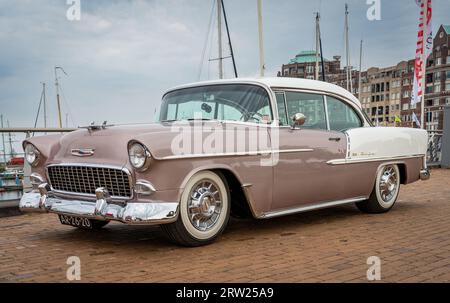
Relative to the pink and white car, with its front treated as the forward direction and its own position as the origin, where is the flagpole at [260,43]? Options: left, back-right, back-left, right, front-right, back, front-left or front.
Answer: back-right

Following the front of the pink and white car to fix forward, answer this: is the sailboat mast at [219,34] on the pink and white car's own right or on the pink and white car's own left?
on the pink and white car's own right

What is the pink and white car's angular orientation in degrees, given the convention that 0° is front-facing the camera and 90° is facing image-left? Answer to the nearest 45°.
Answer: approximately 45°

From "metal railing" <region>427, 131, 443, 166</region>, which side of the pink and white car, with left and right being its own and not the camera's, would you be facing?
back

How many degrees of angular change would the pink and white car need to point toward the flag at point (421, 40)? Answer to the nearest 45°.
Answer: approximately 180°
